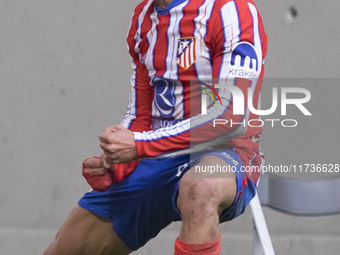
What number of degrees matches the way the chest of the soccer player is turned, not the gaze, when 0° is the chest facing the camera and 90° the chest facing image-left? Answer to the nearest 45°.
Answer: approximately 45°
